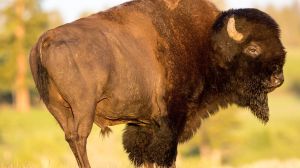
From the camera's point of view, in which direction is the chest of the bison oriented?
to the viewer's right
